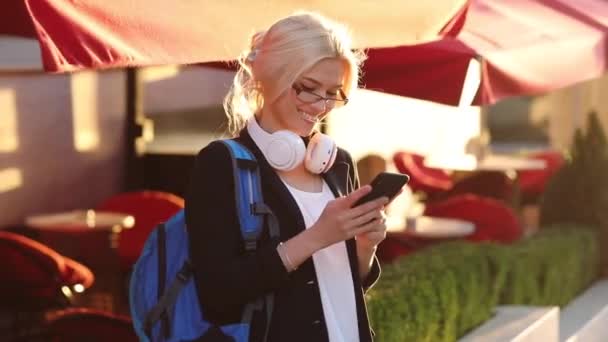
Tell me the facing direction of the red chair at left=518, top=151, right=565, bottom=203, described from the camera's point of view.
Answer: facing to the left of the viewer

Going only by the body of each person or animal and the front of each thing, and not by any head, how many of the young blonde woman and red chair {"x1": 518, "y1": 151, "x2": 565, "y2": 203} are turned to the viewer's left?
1

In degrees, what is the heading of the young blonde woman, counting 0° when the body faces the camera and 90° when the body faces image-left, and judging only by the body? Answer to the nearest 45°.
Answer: approximately 315°

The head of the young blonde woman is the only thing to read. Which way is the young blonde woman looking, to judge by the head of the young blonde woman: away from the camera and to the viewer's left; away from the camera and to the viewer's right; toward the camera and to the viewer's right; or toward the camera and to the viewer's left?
toward the camera and to the viewer's right

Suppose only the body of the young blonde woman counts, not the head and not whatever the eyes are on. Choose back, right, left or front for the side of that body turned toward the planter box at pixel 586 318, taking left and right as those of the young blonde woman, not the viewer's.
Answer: left
